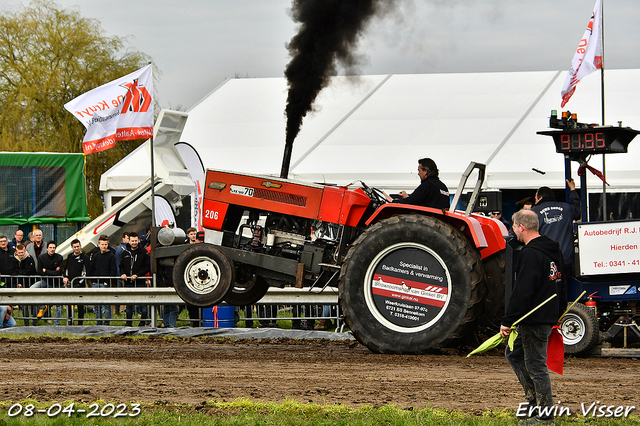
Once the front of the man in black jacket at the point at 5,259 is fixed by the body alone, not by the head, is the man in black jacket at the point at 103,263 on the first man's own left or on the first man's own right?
on the first man's own left

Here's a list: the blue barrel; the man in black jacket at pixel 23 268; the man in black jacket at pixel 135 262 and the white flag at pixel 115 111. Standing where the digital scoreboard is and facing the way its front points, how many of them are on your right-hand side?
4

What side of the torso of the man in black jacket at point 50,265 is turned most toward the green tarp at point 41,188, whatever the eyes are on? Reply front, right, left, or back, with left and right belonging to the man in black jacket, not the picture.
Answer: back

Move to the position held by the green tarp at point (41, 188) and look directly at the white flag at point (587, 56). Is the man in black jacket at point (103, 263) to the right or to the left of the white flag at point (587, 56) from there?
right

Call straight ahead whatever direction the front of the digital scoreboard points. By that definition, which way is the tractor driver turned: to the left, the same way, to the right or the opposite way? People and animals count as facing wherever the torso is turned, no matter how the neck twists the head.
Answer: to the right

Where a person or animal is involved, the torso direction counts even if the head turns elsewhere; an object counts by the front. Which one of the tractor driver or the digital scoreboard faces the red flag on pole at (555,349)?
the digital scoreboard

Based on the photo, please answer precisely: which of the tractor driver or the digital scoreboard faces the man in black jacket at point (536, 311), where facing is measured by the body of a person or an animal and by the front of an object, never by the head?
the digital scoreboard

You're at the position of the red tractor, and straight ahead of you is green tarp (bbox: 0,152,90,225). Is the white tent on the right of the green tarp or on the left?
right

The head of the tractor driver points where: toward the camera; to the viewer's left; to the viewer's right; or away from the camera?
to the viewer's left

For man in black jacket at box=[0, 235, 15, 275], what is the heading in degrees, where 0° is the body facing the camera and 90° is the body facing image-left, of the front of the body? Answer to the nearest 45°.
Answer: approximately 0°

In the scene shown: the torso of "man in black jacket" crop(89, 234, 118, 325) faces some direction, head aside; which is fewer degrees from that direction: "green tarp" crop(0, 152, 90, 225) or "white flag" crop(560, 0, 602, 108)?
the white flag

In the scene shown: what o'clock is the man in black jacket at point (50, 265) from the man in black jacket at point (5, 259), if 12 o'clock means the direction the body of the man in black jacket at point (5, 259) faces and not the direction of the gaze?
the man in black jacket at point (50, 265) is roughly at 9 o'clock from the man in black jacket at point (5, 259).

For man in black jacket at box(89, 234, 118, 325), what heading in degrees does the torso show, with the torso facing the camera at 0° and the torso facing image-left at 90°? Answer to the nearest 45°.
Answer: approximately 0°

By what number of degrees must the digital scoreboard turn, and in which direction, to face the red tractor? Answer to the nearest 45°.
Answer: approximately 45° to its right

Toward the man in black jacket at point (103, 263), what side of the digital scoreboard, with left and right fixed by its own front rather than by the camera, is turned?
right

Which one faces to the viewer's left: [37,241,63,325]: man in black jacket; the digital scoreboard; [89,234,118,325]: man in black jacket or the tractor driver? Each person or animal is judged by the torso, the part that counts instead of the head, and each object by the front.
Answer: the tractor driver

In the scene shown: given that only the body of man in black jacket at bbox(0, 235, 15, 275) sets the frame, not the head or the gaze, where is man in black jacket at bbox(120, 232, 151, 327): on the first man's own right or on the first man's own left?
on the first man's own left

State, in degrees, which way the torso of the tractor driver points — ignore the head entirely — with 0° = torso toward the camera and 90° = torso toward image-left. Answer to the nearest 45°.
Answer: approximately 90°

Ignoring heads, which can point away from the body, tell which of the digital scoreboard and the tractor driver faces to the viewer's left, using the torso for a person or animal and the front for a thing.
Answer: the tractor driver

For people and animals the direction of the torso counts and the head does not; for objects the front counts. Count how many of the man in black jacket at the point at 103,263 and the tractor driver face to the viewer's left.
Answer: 1

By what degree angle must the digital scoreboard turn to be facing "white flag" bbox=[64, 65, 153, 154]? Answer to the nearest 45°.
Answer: approximately 90° to its right
